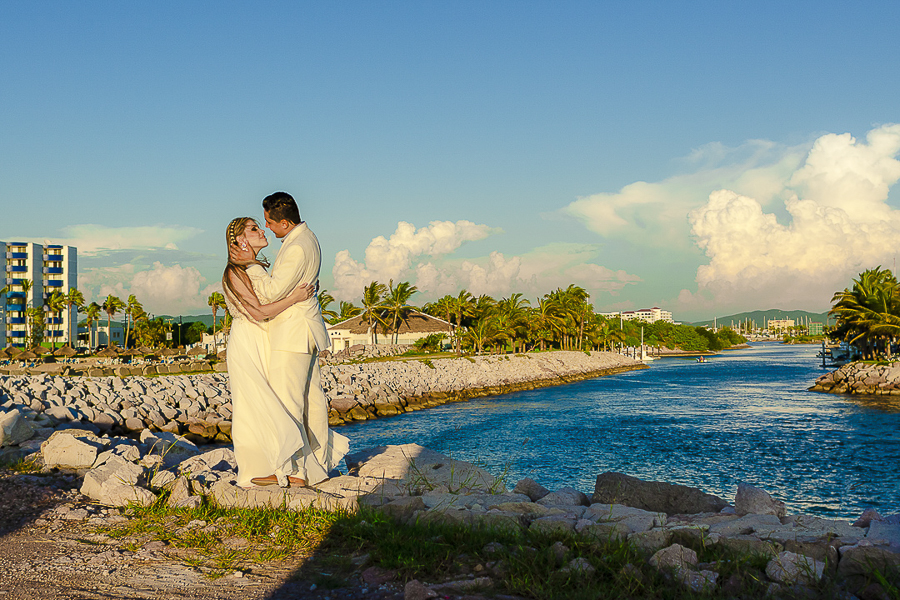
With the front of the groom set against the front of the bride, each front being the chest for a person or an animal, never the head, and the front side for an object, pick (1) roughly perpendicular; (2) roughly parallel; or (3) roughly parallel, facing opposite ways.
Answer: roughly parallel, facing opposite ways

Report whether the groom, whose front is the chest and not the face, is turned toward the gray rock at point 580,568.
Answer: no

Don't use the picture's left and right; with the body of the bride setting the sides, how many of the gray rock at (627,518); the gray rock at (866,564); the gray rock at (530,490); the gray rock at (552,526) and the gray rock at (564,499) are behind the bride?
0

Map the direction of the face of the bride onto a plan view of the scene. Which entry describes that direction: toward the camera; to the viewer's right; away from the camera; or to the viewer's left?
to the viewer's right

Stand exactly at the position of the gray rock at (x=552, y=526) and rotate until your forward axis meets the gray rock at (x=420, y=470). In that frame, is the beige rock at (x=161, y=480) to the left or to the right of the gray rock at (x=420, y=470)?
left

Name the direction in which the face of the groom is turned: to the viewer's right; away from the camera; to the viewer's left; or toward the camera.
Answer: to the viewer's left

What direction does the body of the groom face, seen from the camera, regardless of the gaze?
to the viewer's left

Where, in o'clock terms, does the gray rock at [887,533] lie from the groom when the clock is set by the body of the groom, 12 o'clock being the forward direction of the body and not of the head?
The gray rock is roughly at 7 o'clock from the groom.

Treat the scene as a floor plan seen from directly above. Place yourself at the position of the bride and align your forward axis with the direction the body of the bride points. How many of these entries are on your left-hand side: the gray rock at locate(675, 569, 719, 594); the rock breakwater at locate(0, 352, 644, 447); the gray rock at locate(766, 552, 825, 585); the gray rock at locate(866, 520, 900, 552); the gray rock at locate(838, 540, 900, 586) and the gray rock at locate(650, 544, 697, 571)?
1

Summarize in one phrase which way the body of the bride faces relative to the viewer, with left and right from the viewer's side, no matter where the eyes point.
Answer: facing to the right of the viewer

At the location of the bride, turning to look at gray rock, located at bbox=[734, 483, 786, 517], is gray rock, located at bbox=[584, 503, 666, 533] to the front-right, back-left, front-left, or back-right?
front-right

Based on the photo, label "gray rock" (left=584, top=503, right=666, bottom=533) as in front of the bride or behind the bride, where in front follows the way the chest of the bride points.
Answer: in front

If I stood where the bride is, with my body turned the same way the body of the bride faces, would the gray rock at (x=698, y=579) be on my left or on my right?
on my right
